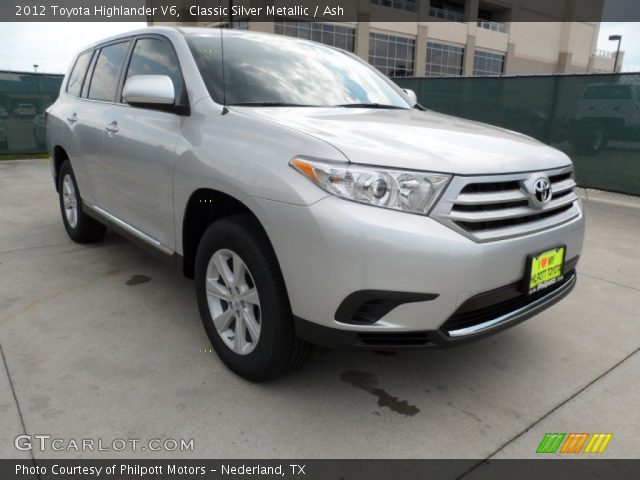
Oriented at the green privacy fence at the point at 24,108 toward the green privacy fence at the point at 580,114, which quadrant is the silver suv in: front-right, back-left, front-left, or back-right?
front-right

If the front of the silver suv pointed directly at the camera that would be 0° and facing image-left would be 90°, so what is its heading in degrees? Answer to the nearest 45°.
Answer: approximately 315°

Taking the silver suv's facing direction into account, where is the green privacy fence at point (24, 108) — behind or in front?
behind

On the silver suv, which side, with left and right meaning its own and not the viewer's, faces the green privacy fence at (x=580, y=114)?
left

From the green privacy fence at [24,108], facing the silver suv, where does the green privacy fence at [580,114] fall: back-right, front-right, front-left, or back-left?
front-left
